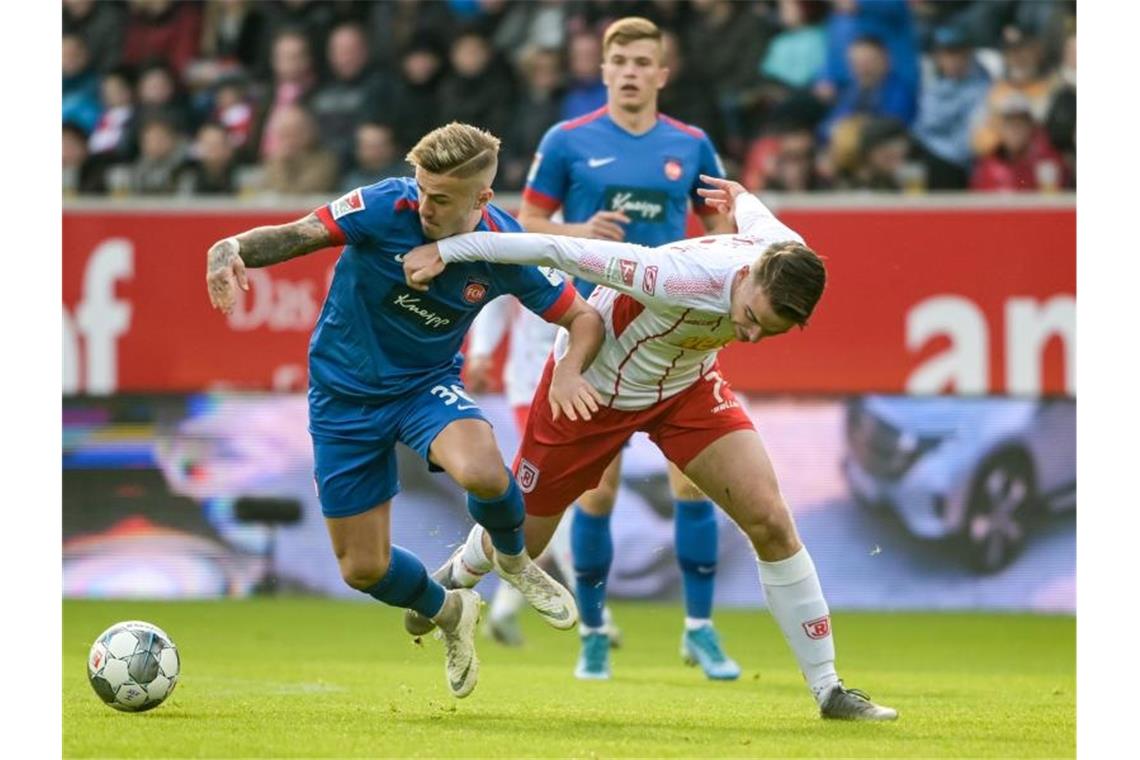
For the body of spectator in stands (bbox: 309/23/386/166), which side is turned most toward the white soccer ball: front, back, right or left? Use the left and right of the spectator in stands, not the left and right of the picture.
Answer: front

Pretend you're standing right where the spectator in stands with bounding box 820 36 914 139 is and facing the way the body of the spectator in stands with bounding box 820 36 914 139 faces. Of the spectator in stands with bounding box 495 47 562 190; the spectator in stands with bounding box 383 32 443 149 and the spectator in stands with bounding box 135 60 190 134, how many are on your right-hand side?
3

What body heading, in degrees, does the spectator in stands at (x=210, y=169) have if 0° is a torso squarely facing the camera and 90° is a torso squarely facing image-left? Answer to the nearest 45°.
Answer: approximately 0°

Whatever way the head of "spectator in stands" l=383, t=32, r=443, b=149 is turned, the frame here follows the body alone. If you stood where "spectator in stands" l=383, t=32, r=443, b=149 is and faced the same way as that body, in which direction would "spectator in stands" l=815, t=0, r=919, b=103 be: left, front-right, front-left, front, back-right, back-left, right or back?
left

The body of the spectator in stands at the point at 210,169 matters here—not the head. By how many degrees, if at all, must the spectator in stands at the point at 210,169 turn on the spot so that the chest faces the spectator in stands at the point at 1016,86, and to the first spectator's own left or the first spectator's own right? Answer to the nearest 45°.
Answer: approximately 90° to the first spectator's own left

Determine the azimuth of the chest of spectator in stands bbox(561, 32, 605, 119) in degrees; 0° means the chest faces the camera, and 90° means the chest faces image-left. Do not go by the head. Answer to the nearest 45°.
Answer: approximately 0°

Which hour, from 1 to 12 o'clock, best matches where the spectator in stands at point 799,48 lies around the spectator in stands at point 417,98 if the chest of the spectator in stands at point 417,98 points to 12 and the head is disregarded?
the spectator in stands at point 799,48 is roughly at 9 o'clock from the spectator in stands at point 417,98.
